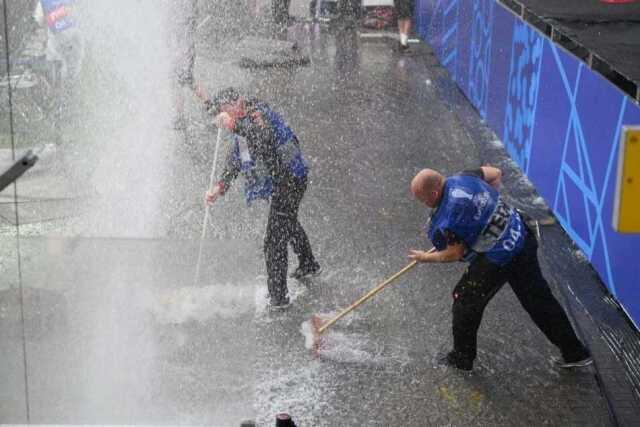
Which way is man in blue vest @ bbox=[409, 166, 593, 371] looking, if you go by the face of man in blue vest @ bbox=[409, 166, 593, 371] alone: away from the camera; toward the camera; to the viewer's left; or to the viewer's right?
to the viewer's left

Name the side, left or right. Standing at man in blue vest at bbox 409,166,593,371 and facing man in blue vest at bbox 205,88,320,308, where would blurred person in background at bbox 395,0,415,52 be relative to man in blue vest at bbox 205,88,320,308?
right

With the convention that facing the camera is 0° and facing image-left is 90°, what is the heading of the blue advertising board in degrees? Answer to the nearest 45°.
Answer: approximately 45°

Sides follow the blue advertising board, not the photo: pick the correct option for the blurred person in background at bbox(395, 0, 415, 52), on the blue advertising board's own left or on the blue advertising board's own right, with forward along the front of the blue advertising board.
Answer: on the blue advertising board's own right

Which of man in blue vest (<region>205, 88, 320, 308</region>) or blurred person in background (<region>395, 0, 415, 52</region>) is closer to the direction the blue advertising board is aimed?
the man in blue vest

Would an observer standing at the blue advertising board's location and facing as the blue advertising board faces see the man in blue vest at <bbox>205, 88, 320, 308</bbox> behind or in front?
in front
